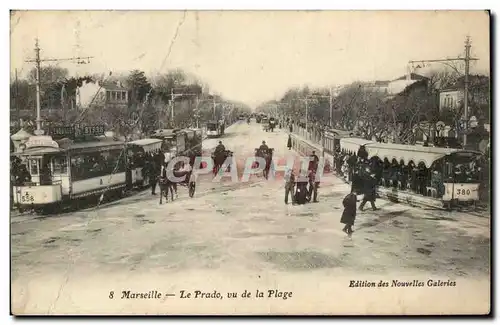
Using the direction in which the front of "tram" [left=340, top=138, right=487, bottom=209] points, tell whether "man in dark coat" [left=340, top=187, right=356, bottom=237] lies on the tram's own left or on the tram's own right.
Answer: on the tram's own right

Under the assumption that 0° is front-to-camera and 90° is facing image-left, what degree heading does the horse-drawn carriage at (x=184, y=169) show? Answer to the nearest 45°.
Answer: approximately 45°
